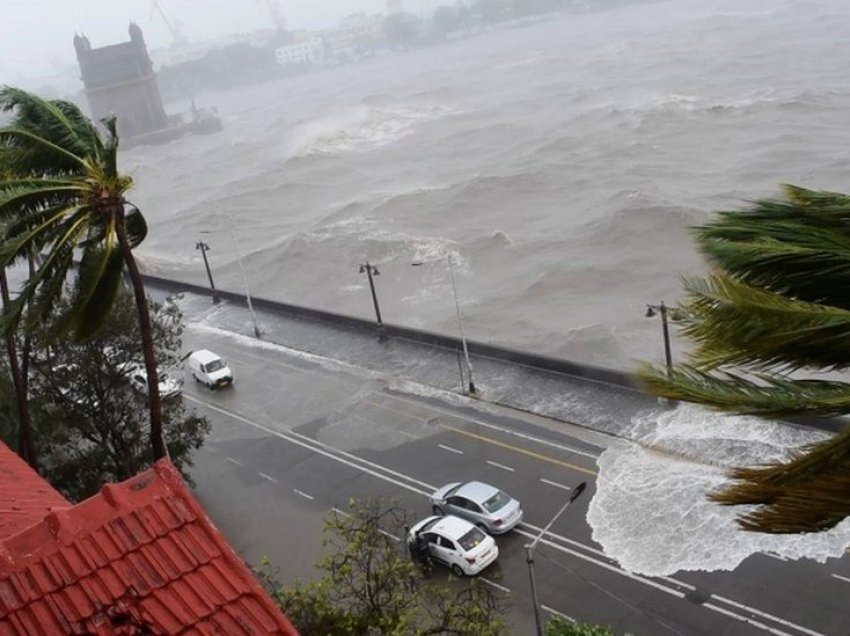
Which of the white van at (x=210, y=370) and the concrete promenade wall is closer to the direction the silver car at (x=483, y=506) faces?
the white van

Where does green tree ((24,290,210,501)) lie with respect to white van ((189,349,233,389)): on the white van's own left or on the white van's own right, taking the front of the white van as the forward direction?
on the white van's own right

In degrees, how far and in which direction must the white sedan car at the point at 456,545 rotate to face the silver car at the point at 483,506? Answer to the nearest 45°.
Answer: approximately 90° to its right

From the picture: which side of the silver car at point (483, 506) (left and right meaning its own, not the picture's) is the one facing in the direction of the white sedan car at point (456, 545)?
left

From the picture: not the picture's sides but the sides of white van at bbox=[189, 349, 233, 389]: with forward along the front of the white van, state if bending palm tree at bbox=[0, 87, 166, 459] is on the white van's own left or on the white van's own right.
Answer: on the white van's own right

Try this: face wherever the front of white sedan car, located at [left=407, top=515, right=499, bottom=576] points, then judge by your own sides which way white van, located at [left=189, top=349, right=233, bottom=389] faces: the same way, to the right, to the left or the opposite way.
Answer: the opposite way

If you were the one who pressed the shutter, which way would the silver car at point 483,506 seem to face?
facing away from the viewer and to the left of the viewer

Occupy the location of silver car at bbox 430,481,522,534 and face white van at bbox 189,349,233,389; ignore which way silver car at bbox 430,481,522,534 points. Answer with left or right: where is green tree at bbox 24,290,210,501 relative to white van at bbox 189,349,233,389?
left

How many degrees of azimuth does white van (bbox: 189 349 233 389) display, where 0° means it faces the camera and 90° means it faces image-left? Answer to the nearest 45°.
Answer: approximately 315°

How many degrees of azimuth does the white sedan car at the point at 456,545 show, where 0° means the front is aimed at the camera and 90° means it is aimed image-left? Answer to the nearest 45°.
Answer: approximately 135°
